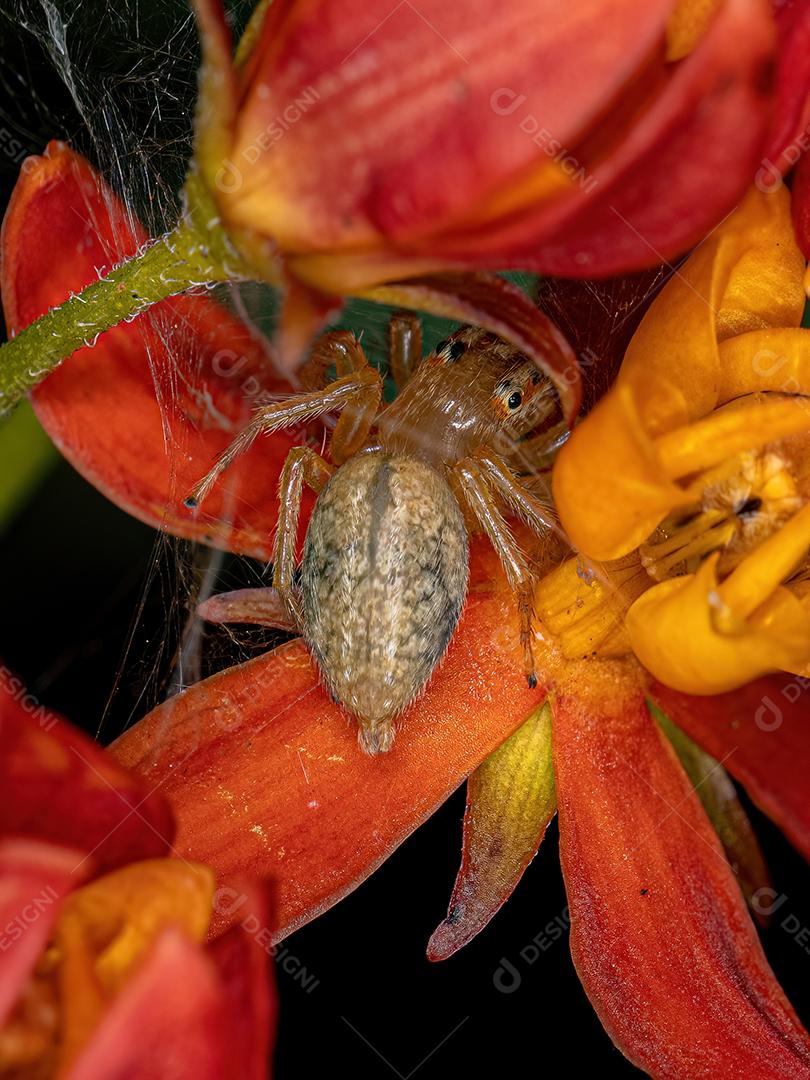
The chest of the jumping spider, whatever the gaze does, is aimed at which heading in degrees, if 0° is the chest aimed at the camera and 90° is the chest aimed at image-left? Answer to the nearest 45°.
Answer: approximately 225°
